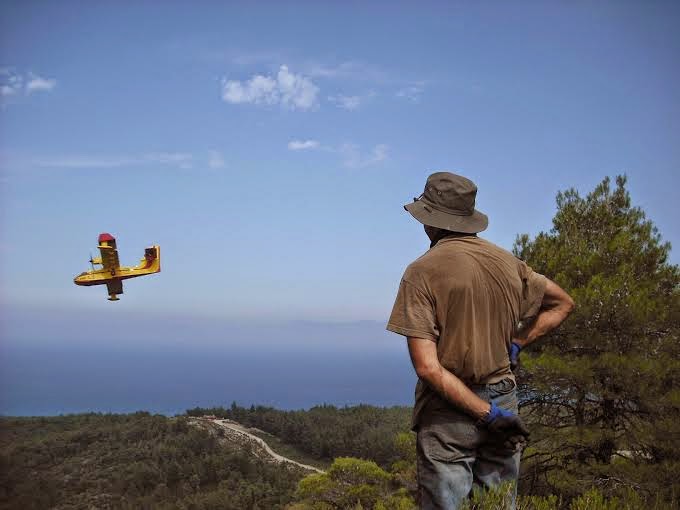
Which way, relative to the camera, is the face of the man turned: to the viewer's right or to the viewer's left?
to the viewer's left

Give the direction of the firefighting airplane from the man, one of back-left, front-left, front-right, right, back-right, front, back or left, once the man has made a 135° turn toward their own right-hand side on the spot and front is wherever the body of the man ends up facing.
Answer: back-left

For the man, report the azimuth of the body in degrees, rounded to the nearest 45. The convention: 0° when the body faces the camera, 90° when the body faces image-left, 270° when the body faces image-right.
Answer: approximately 135°
